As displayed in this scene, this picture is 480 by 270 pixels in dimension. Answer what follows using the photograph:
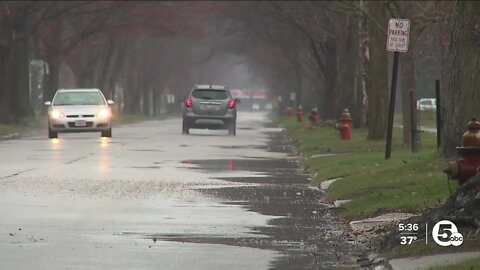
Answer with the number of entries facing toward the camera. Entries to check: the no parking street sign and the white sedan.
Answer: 2

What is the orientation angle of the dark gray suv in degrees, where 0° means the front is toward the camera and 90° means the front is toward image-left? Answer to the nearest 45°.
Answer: approximately 180°

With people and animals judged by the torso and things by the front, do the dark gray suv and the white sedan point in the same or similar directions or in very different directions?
very different directions

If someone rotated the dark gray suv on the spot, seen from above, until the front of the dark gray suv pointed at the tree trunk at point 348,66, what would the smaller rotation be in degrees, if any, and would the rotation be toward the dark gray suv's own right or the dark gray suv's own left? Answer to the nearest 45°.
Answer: approximately 90° to the dark gray suv's own right

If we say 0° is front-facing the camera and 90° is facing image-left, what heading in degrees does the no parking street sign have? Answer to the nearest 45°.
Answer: approximately 0°

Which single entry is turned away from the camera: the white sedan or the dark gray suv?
the dark gray suv

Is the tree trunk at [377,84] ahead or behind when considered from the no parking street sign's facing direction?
behind

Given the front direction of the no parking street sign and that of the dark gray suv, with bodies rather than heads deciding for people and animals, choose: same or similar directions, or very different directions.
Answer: very different directions

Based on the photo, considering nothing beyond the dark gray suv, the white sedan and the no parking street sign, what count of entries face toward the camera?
2

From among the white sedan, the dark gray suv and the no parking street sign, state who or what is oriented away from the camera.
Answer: the dark gray suv

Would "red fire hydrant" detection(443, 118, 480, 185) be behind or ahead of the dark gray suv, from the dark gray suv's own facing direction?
behind
